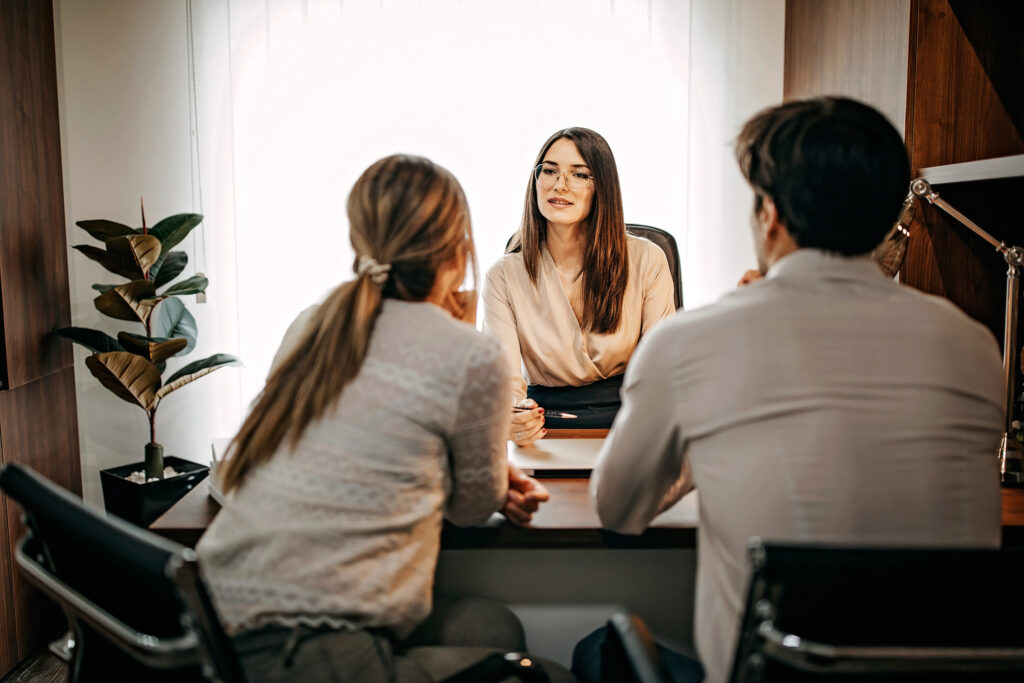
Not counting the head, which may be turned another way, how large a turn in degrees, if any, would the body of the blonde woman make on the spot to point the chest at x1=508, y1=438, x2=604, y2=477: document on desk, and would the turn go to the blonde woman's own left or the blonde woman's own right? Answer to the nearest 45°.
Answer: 0° — they already face it

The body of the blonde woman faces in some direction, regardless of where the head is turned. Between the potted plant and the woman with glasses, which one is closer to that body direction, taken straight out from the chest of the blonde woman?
the woman with glasses

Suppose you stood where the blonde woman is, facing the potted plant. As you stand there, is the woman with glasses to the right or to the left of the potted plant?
right

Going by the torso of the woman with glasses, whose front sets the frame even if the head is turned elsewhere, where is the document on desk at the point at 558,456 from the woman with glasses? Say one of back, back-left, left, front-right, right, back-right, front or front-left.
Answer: front

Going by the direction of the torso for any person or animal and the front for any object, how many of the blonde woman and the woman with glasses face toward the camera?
1

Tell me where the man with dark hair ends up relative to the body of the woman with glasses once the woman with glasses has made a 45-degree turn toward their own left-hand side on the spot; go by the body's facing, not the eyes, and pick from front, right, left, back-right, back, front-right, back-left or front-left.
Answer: front-right

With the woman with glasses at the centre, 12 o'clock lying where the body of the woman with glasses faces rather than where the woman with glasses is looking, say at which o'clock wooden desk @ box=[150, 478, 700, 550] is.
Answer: The wooden desk is roughly at 12 o'clock from the woman with glasses.

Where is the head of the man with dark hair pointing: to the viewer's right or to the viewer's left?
to the viewer's left

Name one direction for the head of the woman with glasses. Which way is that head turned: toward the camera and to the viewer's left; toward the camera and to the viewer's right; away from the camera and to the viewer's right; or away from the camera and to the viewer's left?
toward the camera and to the viewer's left

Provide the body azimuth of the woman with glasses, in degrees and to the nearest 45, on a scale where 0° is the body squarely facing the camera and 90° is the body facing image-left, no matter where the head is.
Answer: approximately 0°

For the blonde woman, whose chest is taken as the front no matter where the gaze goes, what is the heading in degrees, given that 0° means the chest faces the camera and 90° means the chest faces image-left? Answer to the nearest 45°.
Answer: approximately 225°

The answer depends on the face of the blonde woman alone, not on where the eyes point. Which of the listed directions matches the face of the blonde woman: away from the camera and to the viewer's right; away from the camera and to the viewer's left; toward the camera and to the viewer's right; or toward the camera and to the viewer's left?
away from the camera and to the viewer's right

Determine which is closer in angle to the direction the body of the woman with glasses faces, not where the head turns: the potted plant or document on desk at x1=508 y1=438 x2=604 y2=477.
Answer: the document on desk

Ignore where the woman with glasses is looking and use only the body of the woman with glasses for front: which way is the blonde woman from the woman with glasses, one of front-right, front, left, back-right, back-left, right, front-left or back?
front
